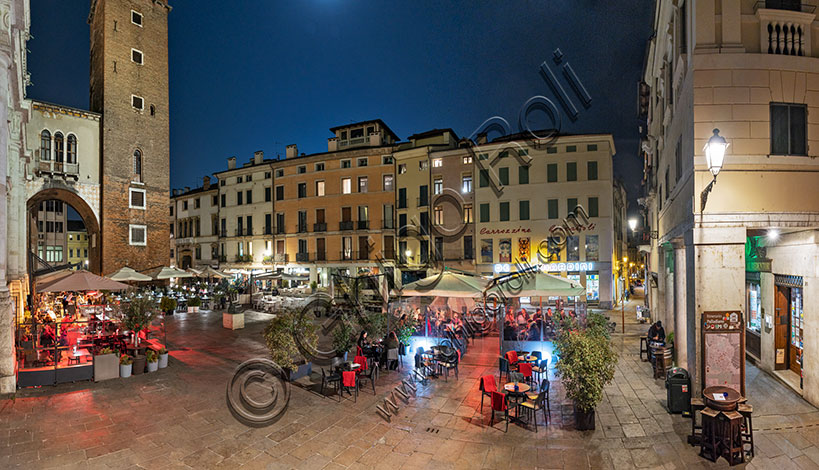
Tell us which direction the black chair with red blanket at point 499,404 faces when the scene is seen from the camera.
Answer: facing away from the viewer and to the right of the viewer

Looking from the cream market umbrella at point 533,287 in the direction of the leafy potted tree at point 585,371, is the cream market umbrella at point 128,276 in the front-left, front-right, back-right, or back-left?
back-right

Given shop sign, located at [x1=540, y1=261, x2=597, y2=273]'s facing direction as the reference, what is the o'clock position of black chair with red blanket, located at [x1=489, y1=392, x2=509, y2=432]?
The black chair with red blanket is roughly at 12 o'clock from the shop sign.

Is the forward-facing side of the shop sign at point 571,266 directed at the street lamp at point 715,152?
yes

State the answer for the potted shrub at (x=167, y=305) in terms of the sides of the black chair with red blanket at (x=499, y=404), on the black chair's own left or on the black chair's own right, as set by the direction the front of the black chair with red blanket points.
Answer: on the black chair's own left

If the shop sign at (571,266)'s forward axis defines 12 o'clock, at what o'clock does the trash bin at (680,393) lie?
The trash bin is roughly at 12 o'clock from the shop sign.

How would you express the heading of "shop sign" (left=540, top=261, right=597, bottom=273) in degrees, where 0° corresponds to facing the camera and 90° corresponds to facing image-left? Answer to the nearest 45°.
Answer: approximately 0°

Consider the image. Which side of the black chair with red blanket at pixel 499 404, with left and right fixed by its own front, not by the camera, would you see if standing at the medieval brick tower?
left

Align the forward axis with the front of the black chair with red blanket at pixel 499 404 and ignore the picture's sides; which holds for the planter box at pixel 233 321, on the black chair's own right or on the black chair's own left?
on the black chair's own left
